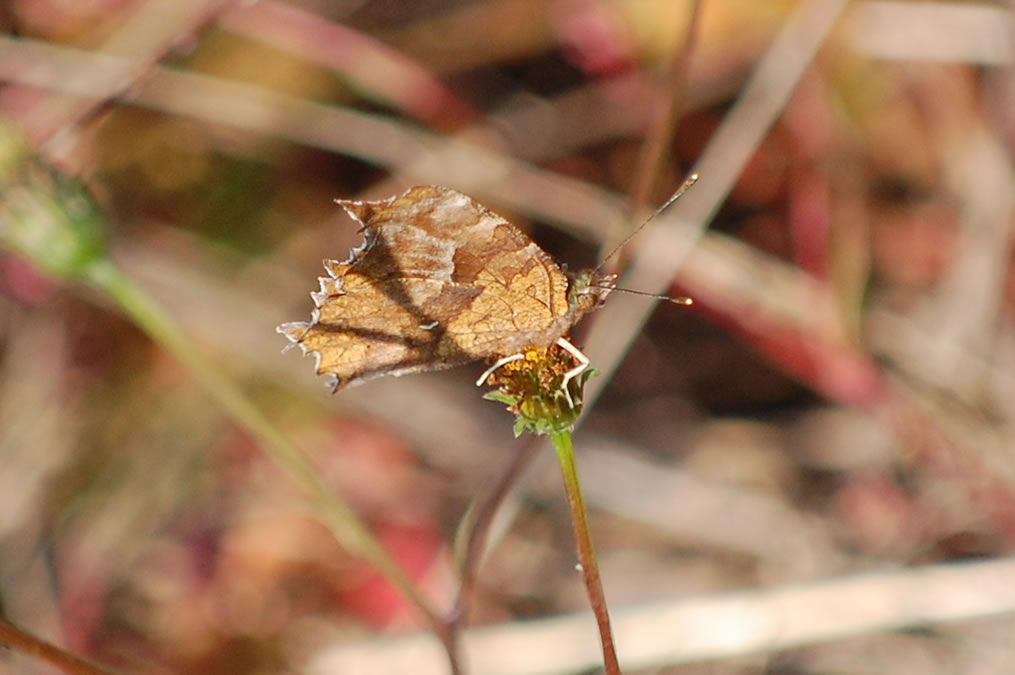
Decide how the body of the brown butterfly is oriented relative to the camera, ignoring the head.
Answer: to the viewer's right
